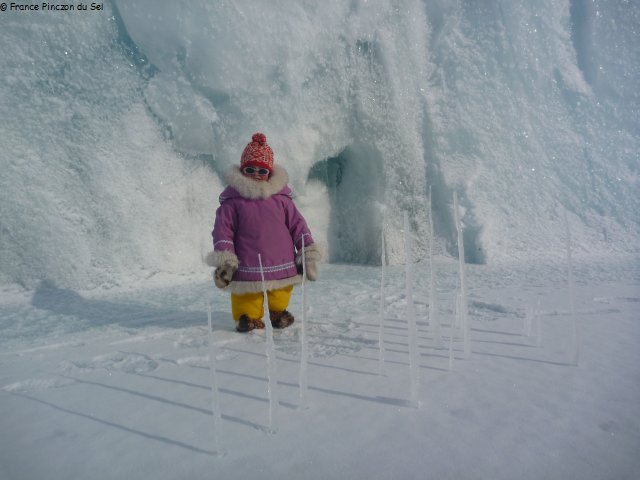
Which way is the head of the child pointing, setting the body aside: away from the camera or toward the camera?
toward the camera

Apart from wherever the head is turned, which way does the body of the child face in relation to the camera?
toward the camera
